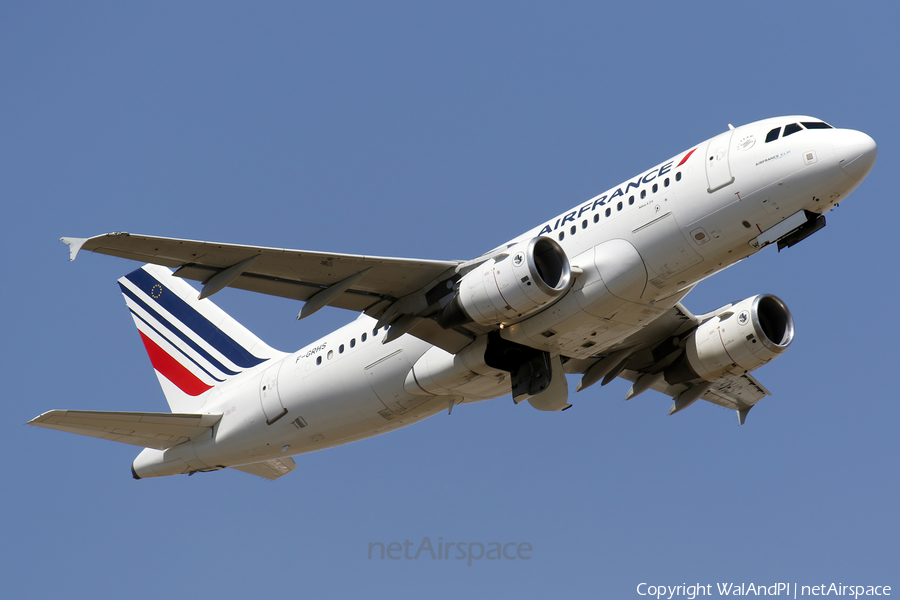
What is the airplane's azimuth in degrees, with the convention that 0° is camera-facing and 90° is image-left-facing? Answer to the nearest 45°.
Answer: approximately 315°
